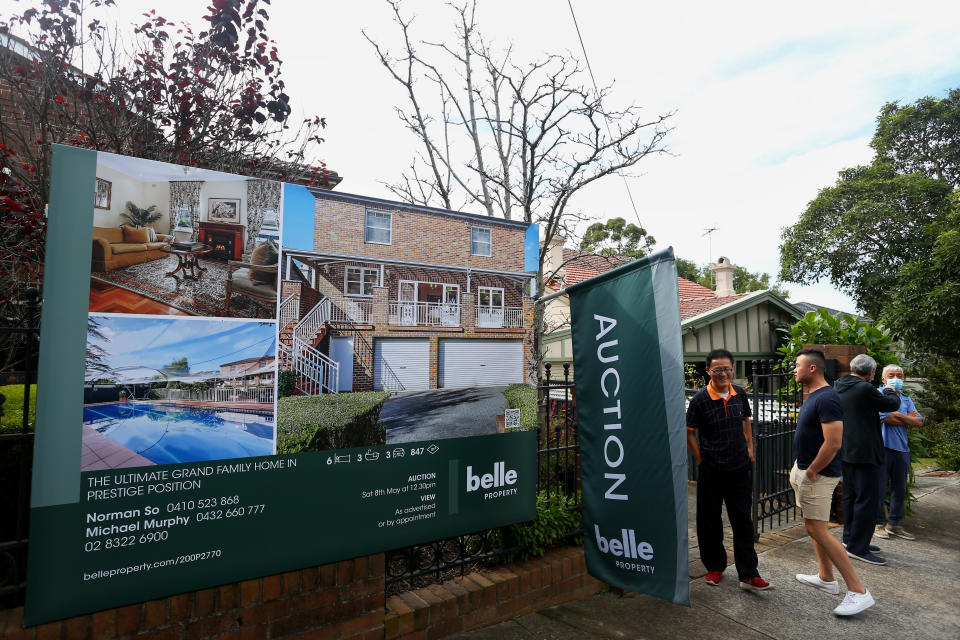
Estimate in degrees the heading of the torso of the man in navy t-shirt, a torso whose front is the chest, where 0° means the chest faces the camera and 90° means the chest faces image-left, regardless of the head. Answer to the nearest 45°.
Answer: approximately 90°

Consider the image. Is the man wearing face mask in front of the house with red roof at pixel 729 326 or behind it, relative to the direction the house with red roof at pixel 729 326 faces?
in front

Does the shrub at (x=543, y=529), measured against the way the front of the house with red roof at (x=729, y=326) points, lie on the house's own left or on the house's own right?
on the house's own right

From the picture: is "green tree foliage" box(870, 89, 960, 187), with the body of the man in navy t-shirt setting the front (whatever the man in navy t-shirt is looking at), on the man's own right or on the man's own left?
on the man's own right

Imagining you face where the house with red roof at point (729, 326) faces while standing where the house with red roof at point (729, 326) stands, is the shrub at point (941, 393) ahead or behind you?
ahead

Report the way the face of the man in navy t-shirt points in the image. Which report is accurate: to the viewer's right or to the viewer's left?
to the viewer's left

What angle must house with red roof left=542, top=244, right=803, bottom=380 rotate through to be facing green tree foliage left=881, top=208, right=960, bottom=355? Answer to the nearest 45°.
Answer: approximately 45° to its left

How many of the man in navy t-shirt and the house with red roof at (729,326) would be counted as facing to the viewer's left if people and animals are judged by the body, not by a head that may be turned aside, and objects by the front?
1

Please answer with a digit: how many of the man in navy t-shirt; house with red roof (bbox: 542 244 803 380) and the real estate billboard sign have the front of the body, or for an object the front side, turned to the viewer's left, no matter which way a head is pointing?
1

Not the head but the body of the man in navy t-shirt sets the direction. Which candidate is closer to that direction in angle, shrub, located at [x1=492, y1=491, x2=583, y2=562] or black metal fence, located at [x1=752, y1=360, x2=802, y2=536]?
the shrub

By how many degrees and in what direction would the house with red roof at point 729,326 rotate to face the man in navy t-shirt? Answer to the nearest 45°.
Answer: approximately 45° to its right

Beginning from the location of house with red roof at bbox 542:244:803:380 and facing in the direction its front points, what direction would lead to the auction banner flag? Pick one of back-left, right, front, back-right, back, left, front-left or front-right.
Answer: front-right

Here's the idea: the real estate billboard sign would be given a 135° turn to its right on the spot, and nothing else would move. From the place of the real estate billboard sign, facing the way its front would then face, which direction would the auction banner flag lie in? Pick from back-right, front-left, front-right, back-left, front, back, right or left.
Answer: back

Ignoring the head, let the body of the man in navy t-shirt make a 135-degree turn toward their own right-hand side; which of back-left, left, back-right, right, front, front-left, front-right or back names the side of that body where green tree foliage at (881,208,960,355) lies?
front-left

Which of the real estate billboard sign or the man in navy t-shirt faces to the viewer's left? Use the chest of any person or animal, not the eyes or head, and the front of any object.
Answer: the man in navy t-shirt

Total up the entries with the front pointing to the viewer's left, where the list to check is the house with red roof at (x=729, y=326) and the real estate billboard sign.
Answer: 0
